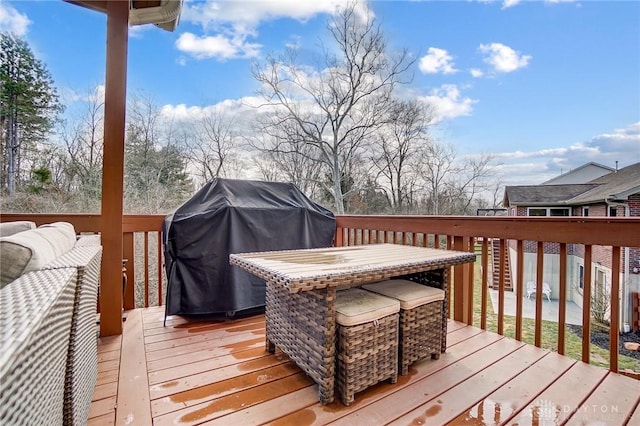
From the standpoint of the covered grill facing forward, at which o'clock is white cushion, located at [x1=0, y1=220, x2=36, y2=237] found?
The white cushion is roughly at 3 o'clock from the covered grill.

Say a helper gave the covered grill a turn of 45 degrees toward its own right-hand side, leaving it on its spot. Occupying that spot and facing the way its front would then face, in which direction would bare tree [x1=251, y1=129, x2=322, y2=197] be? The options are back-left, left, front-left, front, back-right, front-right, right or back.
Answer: back

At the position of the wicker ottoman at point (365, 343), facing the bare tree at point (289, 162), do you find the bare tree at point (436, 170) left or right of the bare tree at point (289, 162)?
right

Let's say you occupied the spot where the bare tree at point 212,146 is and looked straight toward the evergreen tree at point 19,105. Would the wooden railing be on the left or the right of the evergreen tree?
left

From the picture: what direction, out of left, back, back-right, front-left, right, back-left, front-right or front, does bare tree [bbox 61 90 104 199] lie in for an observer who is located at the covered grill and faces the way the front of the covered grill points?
back

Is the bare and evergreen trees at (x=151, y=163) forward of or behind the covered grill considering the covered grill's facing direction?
behind

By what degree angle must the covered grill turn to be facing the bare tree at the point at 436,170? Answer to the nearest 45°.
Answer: approximately 90° to its left

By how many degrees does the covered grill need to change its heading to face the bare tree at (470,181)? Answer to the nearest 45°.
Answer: approximately 90° to its left

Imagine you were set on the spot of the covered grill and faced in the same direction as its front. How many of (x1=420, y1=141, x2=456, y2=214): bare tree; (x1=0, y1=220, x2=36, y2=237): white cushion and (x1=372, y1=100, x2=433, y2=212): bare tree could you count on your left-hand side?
2

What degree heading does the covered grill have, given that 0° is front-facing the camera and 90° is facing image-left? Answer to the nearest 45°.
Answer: approximately 315°

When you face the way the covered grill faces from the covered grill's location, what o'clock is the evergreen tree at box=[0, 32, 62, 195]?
The evergreen tree is roughly at 6 o'clock from the covered grill.

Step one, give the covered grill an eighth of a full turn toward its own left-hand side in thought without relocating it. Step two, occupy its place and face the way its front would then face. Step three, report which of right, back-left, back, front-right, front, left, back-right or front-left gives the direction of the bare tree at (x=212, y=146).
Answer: left
